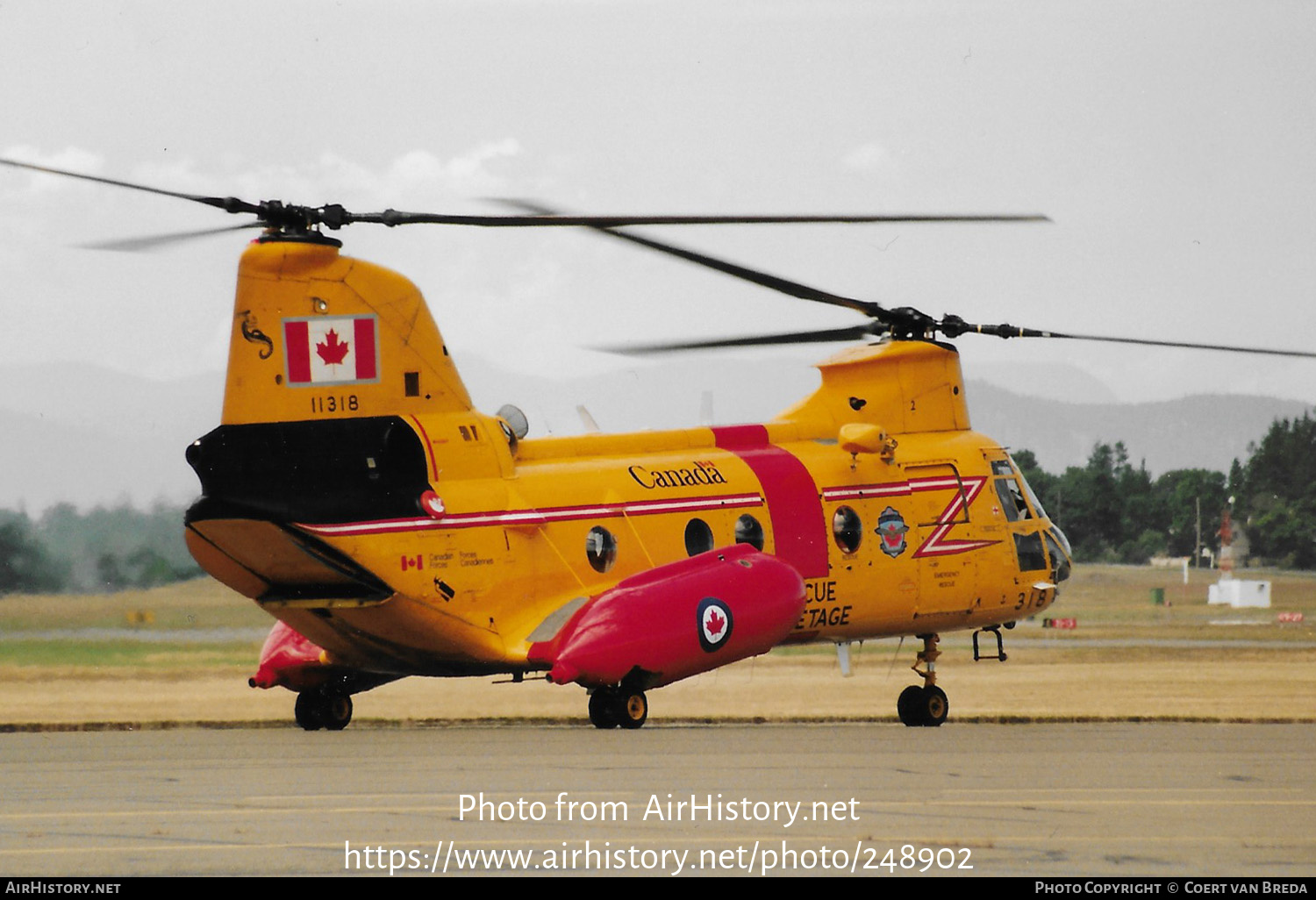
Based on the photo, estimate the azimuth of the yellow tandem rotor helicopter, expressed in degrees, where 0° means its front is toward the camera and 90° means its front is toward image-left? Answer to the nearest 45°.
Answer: approximately 225°
